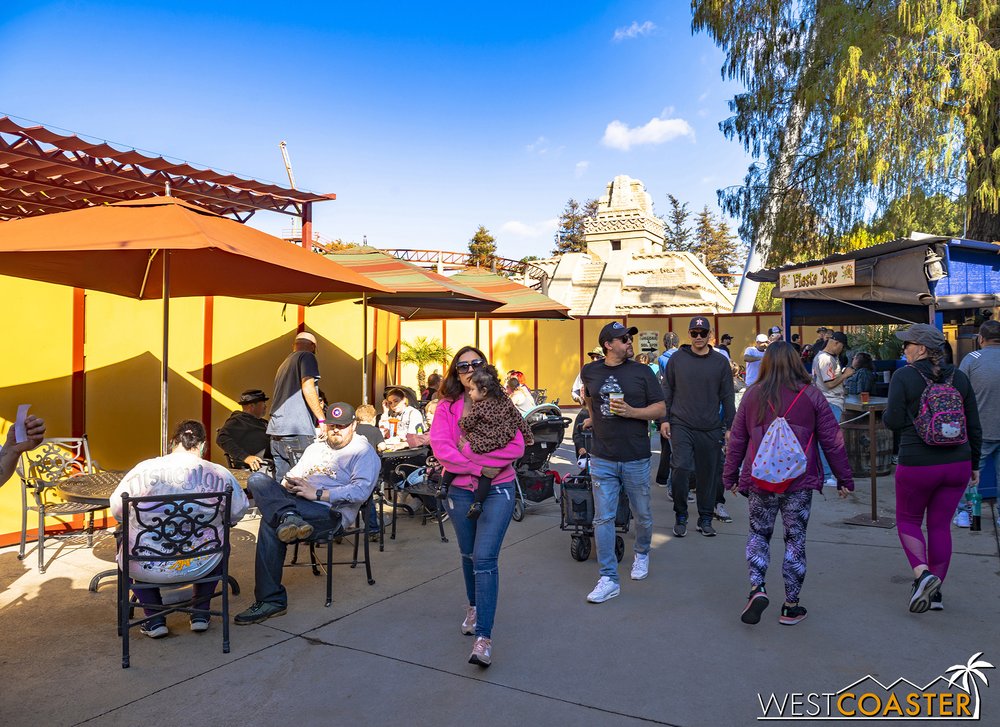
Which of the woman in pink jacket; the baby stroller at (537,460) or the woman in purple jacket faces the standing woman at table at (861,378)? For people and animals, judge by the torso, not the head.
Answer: the woman in purple jacket

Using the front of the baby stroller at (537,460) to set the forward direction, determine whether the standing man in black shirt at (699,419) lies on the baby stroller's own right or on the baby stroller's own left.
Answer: on the baby stroller's own left

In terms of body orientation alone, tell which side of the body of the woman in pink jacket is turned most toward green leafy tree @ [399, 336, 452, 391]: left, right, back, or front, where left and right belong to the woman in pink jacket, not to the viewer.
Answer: back

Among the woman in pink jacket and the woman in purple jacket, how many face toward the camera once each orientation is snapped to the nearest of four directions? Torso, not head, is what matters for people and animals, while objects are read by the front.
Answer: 1

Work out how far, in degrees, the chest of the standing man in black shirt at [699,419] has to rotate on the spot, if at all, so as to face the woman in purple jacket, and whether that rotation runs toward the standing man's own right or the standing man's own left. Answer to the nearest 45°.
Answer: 0° — they already face them

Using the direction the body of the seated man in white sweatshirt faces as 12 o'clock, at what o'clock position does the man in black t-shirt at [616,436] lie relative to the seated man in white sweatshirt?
The man in black t-shirt is roughly at 8 o'clock from the seated man in white sweatshirt.

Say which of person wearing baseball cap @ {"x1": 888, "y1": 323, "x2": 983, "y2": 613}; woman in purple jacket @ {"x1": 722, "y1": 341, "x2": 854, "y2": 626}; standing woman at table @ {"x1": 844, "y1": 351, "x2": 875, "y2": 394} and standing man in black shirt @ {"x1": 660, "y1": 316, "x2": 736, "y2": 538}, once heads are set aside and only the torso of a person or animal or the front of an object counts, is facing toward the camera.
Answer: the standing man in black shirt

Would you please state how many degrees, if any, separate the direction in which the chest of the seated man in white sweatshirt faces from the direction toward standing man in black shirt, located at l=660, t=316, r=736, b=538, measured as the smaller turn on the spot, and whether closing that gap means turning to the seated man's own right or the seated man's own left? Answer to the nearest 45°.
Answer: approximately 135° to the seated man's own left

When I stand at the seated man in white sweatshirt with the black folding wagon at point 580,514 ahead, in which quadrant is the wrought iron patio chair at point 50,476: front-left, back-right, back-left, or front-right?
back-left

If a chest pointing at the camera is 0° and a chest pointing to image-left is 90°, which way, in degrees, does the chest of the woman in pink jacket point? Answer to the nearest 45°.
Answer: approximately 0°

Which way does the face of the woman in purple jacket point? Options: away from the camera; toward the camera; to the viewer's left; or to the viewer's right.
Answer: away from the camera
